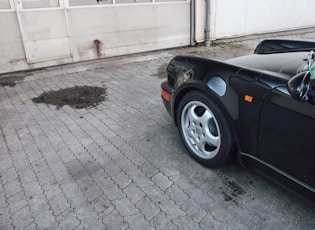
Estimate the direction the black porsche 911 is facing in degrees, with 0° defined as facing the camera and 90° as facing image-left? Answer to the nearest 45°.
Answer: approximately 135°
